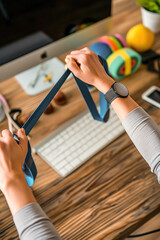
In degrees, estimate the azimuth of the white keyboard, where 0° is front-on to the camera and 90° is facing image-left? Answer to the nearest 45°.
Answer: approximately 315°
